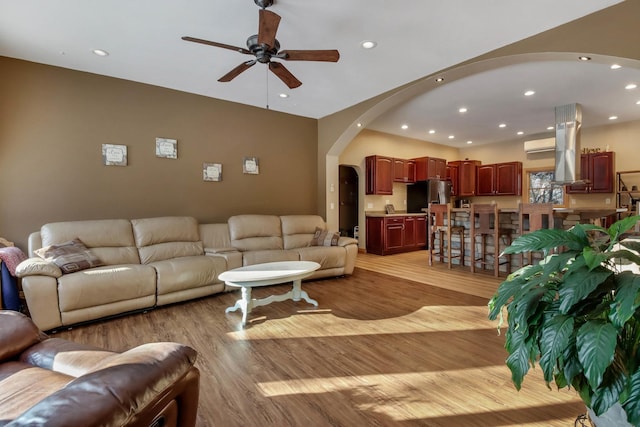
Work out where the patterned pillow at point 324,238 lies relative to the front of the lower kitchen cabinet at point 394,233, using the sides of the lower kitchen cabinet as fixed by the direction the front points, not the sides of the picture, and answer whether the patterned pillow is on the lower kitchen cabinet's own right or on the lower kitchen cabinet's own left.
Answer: on the lower kitchen cabinet's own right

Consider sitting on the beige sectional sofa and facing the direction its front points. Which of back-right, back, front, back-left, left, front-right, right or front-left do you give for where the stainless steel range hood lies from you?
front-left

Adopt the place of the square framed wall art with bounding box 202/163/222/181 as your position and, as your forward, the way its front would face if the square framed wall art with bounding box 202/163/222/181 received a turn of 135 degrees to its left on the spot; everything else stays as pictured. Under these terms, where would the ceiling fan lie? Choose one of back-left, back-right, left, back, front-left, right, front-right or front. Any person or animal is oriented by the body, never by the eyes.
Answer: back-right

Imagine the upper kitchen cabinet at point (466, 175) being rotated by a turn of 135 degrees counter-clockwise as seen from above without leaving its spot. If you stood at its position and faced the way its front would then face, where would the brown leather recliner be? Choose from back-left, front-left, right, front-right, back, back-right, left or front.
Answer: back-right

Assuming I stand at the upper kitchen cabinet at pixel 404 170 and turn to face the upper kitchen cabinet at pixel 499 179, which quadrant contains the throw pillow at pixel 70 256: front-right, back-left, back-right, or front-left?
back-right

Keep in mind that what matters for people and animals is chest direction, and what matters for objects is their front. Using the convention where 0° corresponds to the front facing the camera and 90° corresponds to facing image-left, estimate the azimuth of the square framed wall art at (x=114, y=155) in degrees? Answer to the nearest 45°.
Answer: approximately 0°

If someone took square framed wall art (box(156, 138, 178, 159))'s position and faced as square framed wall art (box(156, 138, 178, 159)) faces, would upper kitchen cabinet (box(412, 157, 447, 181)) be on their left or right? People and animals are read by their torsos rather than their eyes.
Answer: on their left

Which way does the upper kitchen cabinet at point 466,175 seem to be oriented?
toward the camera

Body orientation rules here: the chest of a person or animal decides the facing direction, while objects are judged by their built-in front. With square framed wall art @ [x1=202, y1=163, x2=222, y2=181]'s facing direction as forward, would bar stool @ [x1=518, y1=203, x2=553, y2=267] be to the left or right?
on its left

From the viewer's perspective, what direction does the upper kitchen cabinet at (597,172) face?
toward the camera

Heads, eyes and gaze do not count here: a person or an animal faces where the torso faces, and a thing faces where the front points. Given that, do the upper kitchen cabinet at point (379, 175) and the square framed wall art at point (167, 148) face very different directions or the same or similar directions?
same or similar directions
